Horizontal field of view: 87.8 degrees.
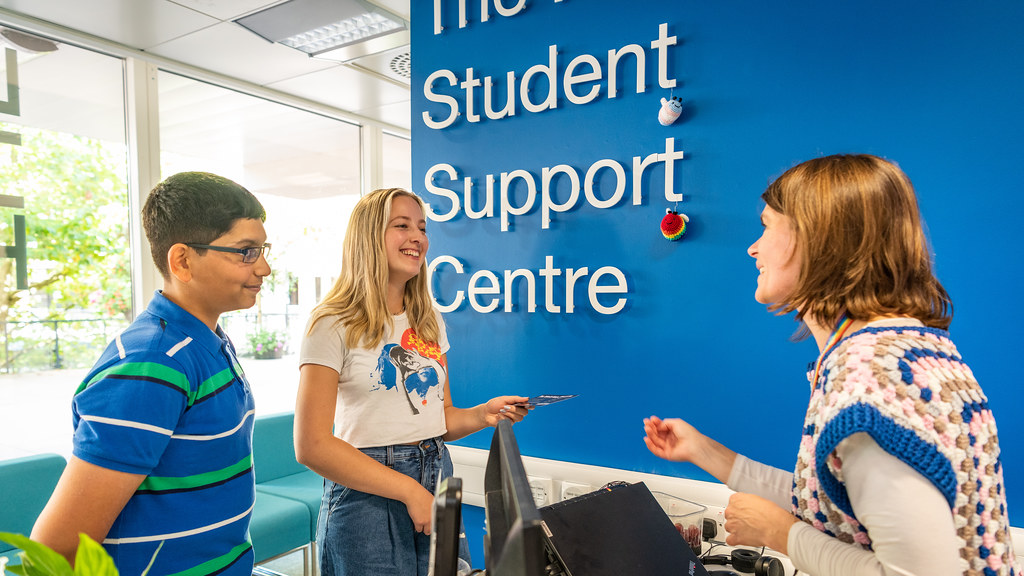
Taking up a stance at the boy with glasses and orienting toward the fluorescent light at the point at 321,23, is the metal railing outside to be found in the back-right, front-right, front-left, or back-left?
front-left

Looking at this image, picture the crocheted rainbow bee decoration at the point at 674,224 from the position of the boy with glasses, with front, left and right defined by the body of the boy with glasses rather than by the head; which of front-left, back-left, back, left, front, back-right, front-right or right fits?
front

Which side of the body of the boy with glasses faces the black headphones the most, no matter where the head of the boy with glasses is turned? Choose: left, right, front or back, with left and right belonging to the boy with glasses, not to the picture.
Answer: front

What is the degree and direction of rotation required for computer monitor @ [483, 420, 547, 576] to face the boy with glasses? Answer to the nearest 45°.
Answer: approximately 135° to its left

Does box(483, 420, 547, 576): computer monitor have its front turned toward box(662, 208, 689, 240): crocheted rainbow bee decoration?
no

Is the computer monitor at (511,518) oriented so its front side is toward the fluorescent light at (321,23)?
no

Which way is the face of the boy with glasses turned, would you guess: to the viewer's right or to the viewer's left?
to the viewer's right

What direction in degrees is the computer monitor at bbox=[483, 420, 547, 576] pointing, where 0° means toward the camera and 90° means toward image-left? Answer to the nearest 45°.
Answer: approximately 270°

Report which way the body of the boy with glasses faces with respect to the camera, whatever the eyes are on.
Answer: to the viewer's right

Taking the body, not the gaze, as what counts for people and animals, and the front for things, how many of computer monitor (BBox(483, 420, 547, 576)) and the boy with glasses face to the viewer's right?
2

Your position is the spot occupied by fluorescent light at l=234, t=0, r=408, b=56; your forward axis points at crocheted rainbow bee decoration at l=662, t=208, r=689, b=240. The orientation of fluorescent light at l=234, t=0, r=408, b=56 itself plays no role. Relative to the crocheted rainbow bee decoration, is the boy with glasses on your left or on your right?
right
